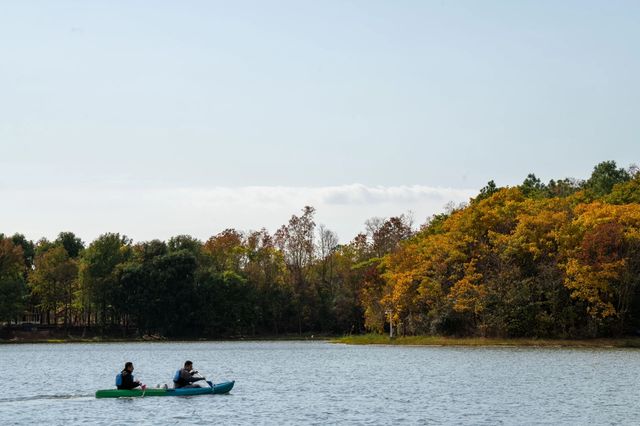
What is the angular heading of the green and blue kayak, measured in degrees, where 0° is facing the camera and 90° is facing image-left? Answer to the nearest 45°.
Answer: approximately 270°
